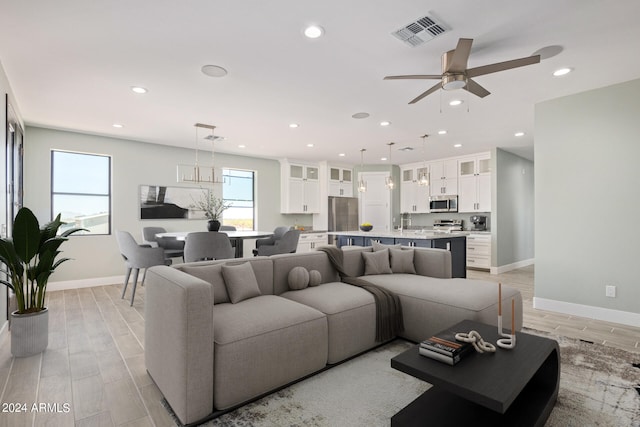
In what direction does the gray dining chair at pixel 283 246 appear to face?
to the viewer's left

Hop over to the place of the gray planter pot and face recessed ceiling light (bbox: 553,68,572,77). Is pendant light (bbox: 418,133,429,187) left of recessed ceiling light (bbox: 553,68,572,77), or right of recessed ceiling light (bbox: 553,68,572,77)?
left

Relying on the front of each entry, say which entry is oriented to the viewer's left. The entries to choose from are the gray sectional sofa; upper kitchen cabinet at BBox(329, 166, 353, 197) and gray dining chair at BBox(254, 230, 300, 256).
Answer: the gray dining chair

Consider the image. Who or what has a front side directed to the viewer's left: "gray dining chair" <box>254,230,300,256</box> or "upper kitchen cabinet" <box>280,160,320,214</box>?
the gray dining chair

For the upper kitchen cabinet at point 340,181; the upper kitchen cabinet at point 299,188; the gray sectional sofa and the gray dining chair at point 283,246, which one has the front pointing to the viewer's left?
the gray dining chair

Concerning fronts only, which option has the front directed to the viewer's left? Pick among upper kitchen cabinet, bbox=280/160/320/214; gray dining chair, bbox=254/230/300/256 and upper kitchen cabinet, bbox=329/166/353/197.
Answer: the gray dining chair

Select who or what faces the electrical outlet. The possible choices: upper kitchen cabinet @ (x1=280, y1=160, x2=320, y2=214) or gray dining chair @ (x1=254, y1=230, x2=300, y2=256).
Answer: the upper kitchen cabinet

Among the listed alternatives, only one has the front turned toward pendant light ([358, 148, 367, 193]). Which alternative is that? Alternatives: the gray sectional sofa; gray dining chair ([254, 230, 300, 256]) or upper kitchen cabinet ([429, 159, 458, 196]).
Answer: the upper kitchen cabinet

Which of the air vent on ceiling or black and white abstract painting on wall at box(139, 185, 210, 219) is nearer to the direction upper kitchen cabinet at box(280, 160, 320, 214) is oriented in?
the air vent on ceiling
